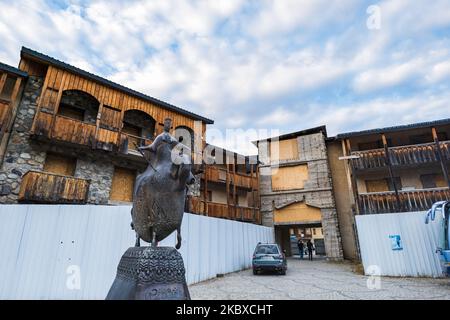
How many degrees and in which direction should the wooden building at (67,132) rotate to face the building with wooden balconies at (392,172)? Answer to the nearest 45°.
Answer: approximately 45° to its left

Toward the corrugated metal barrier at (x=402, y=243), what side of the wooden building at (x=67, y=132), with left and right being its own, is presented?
front

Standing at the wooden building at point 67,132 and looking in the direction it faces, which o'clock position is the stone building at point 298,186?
the stone building at point 298,186 is roughly at 10 o'clock from the wooden building at point 67,132.

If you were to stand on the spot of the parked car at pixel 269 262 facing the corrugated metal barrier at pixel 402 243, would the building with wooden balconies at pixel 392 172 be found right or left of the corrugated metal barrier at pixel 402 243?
left

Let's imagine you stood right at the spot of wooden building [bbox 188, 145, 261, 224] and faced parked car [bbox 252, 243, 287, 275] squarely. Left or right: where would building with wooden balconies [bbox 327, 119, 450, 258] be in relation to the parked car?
left

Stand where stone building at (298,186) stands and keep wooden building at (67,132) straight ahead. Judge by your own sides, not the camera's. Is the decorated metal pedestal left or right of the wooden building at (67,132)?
left

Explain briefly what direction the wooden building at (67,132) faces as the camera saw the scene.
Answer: facing the viewer and to the right of the viewer

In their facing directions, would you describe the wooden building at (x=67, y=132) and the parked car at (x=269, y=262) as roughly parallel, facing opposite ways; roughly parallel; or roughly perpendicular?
roughly perpendicular

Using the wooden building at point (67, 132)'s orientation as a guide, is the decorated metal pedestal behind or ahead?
ahead
